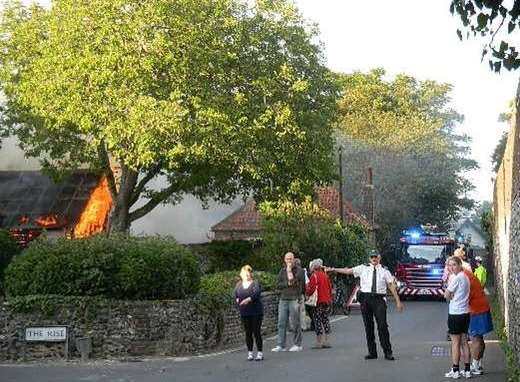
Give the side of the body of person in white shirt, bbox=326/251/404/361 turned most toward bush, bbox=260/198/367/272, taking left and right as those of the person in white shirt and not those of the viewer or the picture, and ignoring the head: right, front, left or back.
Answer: back

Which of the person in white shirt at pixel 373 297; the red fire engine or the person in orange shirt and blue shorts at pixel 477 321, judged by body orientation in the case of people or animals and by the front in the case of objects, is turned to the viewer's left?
the person in orange shirt and blue shorts

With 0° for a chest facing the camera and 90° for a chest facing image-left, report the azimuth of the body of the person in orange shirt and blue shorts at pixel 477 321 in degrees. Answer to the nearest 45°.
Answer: approximately 90°

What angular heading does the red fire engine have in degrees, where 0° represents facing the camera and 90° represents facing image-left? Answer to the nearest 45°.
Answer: approximately 0°

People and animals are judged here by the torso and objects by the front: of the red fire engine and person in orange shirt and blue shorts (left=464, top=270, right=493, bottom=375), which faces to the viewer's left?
the person in orange shirt and blue shorts

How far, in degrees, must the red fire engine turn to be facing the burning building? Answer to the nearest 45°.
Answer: approximately 90° to its right

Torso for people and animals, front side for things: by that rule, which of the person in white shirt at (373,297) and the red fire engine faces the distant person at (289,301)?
the red fire engine

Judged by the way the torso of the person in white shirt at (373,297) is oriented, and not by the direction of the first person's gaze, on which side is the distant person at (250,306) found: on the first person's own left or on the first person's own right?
on the first person's own right

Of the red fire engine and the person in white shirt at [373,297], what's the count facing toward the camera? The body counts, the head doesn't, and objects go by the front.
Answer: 2

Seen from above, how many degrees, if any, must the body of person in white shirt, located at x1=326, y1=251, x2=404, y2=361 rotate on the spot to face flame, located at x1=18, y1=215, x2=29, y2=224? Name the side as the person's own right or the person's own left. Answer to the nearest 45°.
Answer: approximately 135° to the person's own right

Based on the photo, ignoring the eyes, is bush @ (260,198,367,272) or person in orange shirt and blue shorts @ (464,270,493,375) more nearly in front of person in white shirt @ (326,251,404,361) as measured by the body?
the person in orange shirt and blue shorts

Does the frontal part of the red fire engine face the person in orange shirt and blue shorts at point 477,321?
yes

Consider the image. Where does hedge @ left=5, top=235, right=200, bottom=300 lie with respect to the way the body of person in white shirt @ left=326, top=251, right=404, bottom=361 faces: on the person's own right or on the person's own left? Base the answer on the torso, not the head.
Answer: on the person's own right
